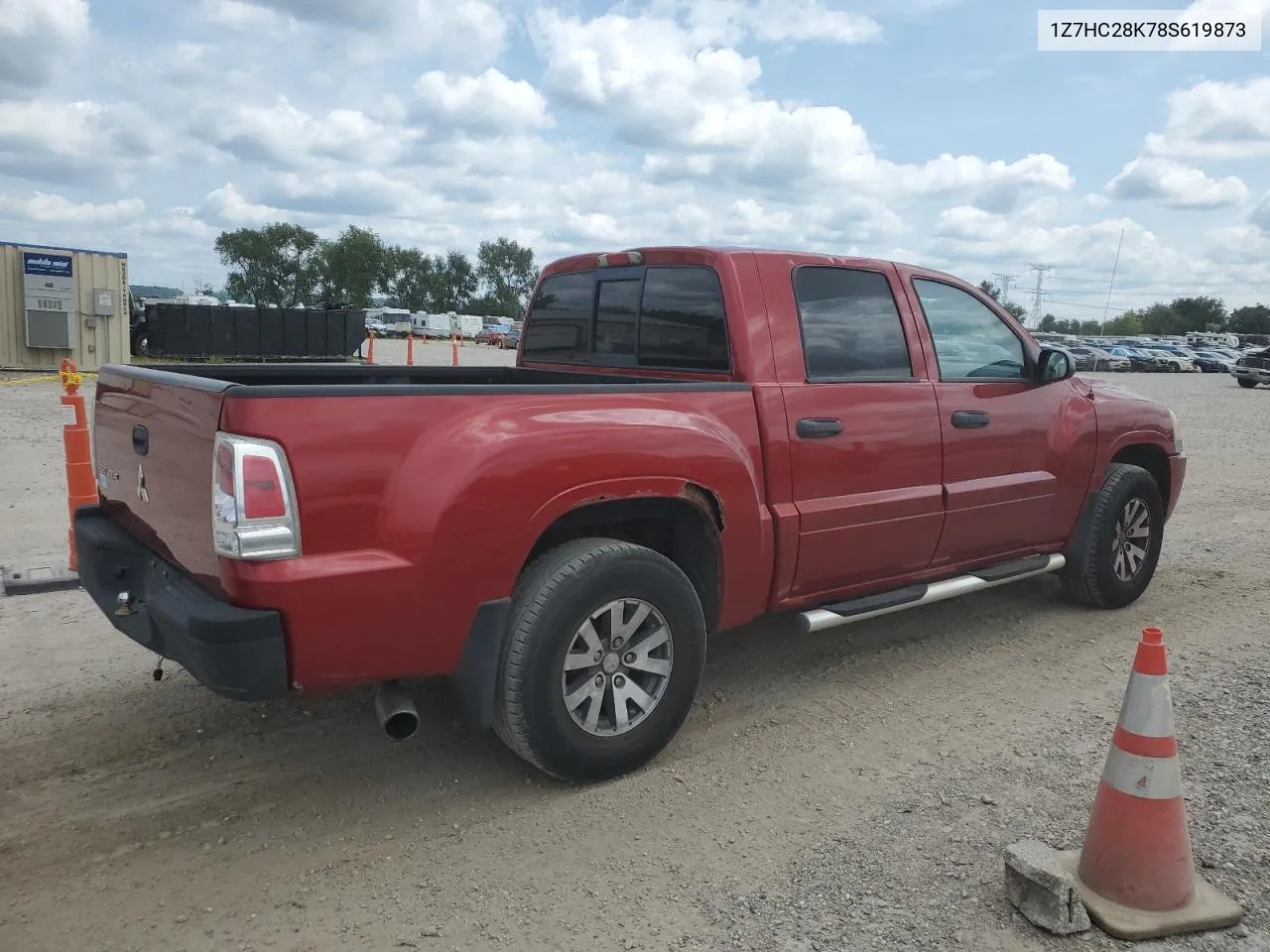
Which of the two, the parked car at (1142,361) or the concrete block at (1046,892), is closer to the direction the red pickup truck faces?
the parked car

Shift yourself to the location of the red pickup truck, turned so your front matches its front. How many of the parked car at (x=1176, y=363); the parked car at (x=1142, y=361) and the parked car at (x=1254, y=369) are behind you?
0

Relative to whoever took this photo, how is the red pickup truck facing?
facing away from the viewer and to the right of the viewer

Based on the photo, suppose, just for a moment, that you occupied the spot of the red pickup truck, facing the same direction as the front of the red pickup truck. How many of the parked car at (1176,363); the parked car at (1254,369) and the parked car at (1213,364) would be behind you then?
0

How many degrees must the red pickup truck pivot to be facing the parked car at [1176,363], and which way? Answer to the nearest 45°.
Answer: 0° — it already faces it

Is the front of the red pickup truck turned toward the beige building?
no

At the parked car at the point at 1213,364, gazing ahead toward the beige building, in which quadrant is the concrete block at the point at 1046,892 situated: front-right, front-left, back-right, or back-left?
front-left

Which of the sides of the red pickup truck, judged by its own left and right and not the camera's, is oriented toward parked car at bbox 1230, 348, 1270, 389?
front

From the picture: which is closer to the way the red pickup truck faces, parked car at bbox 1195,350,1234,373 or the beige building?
the parked car

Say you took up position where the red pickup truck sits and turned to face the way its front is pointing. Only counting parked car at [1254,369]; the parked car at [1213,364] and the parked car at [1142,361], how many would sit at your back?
0

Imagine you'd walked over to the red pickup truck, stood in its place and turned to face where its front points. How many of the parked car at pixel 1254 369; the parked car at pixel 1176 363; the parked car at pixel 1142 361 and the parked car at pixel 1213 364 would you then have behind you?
0

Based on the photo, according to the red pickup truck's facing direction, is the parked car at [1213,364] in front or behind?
in front

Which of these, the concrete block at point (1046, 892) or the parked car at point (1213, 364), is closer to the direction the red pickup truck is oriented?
the parked car
